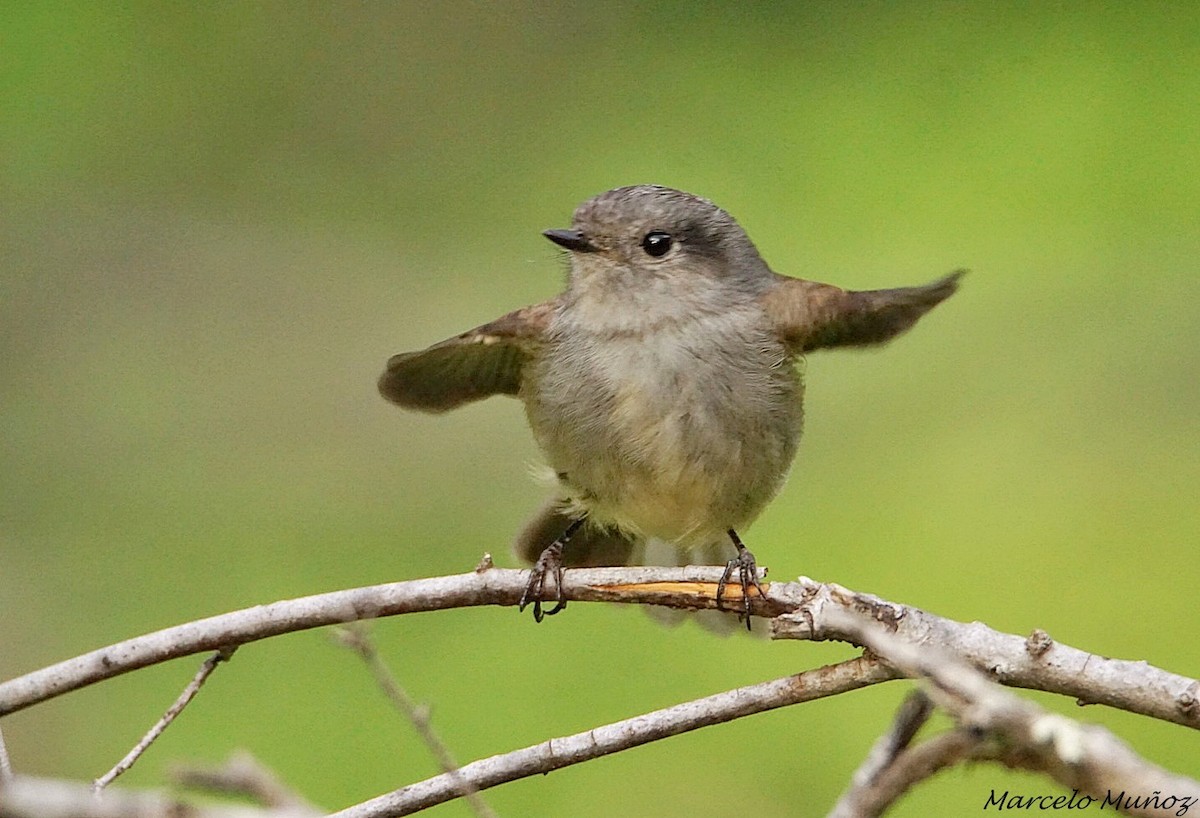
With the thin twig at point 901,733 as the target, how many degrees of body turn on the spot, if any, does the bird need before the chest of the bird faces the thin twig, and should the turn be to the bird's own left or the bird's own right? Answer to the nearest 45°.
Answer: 0° — it already faces it

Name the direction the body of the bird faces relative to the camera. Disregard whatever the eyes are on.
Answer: toward the camera

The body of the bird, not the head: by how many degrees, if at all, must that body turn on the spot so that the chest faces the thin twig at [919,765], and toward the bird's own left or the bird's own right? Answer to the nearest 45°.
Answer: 0° — it already faces it

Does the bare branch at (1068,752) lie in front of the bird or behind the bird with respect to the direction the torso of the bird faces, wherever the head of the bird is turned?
in front

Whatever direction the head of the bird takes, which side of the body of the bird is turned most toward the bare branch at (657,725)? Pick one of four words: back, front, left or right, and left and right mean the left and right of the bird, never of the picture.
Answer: front
